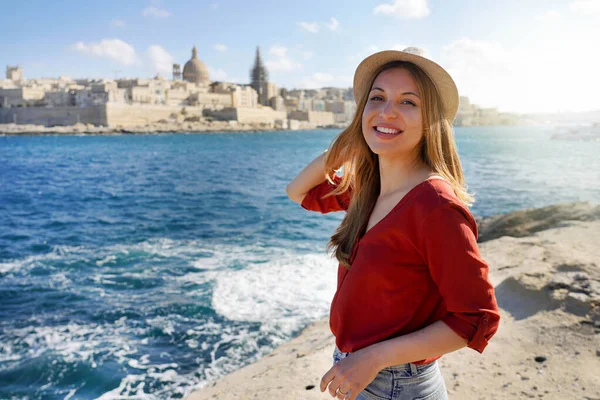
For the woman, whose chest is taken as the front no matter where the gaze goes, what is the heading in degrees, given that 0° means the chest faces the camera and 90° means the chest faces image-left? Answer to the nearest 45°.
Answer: approximately 45°
